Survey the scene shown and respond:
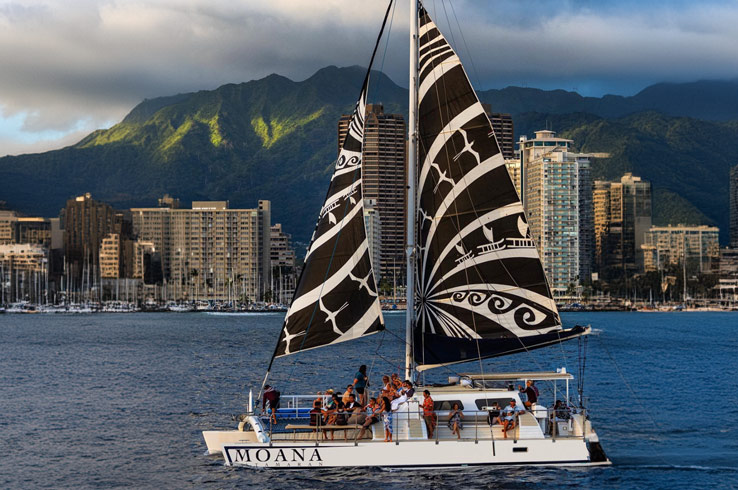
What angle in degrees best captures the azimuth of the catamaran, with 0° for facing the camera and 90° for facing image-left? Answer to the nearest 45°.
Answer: approximately 90°
